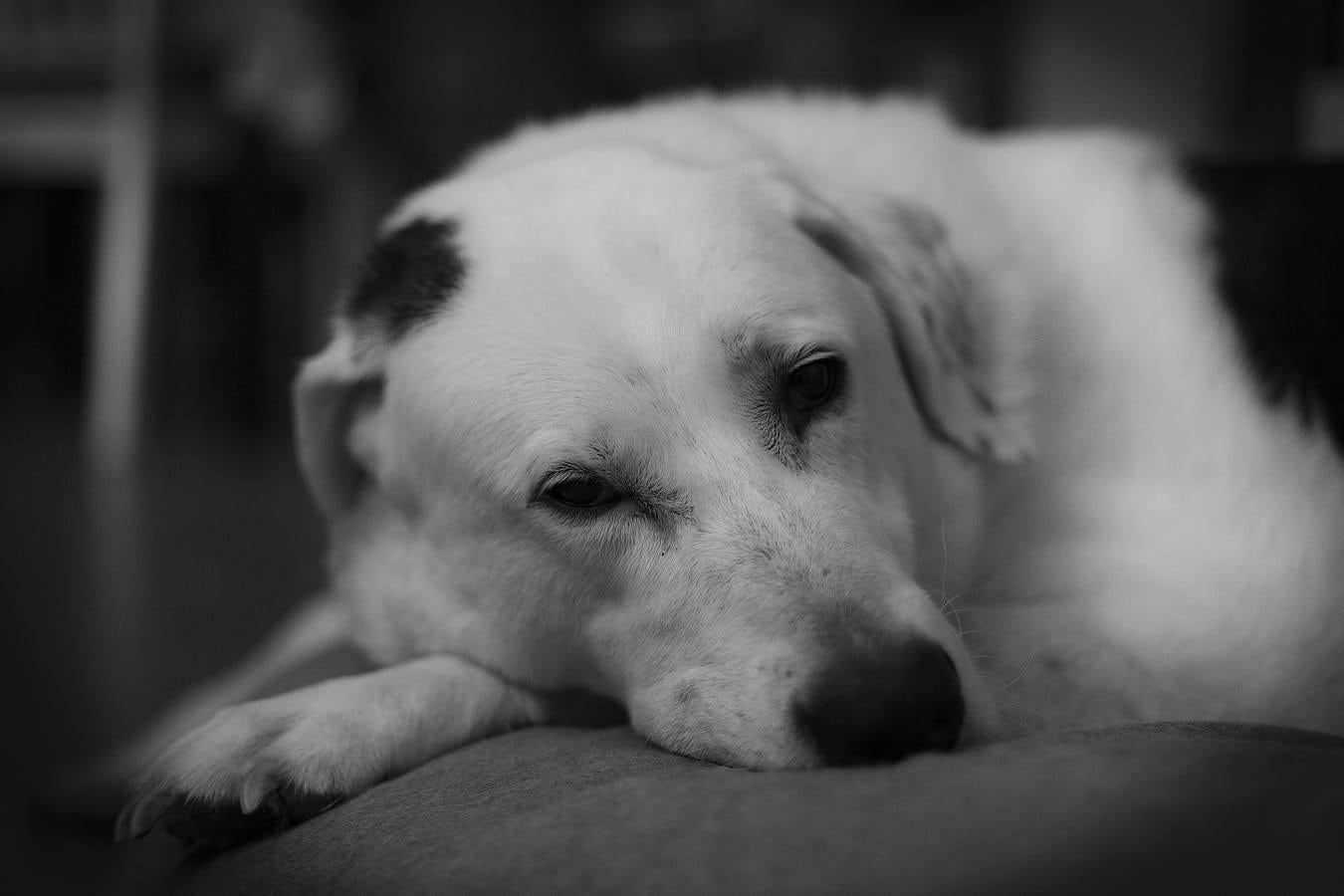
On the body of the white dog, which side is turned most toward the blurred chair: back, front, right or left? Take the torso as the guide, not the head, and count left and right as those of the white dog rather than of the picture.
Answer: right

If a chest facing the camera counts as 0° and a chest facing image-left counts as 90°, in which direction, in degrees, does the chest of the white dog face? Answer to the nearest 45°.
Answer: approximately 45°
